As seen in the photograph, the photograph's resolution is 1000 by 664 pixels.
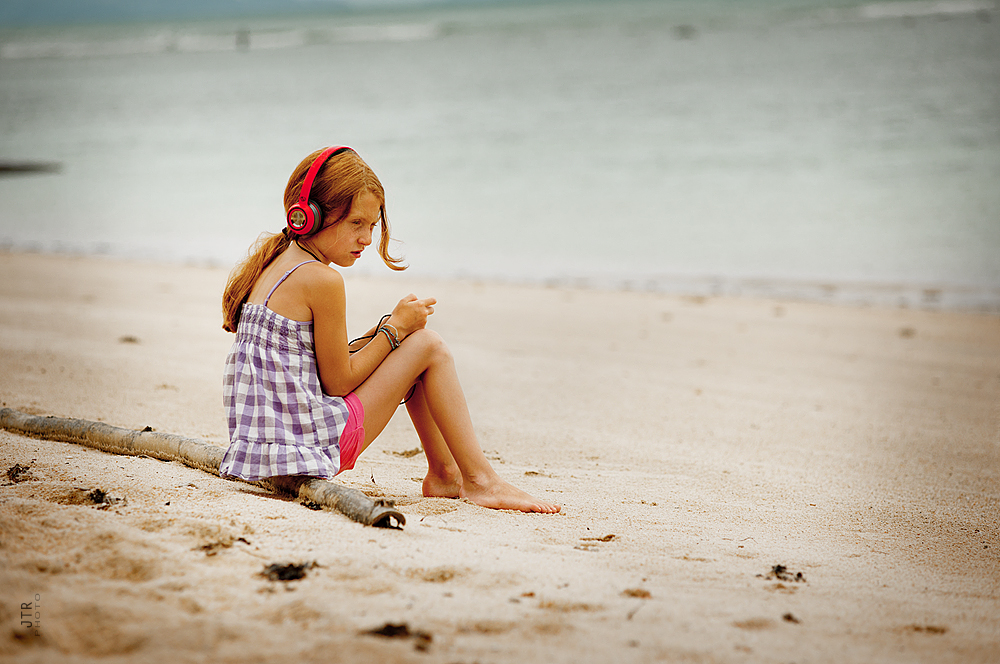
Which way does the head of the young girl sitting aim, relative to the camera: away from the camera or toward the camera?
toward the camera

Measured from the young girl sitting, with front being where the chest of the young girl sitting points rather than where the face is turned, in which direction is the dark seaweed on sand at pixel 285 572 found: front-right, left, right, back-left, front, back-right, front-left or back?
right

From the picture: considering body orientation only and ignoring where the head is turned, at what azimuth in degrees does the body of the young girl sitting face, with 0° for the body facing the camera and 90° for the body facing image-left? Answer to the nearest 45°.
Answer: approximately 270°
